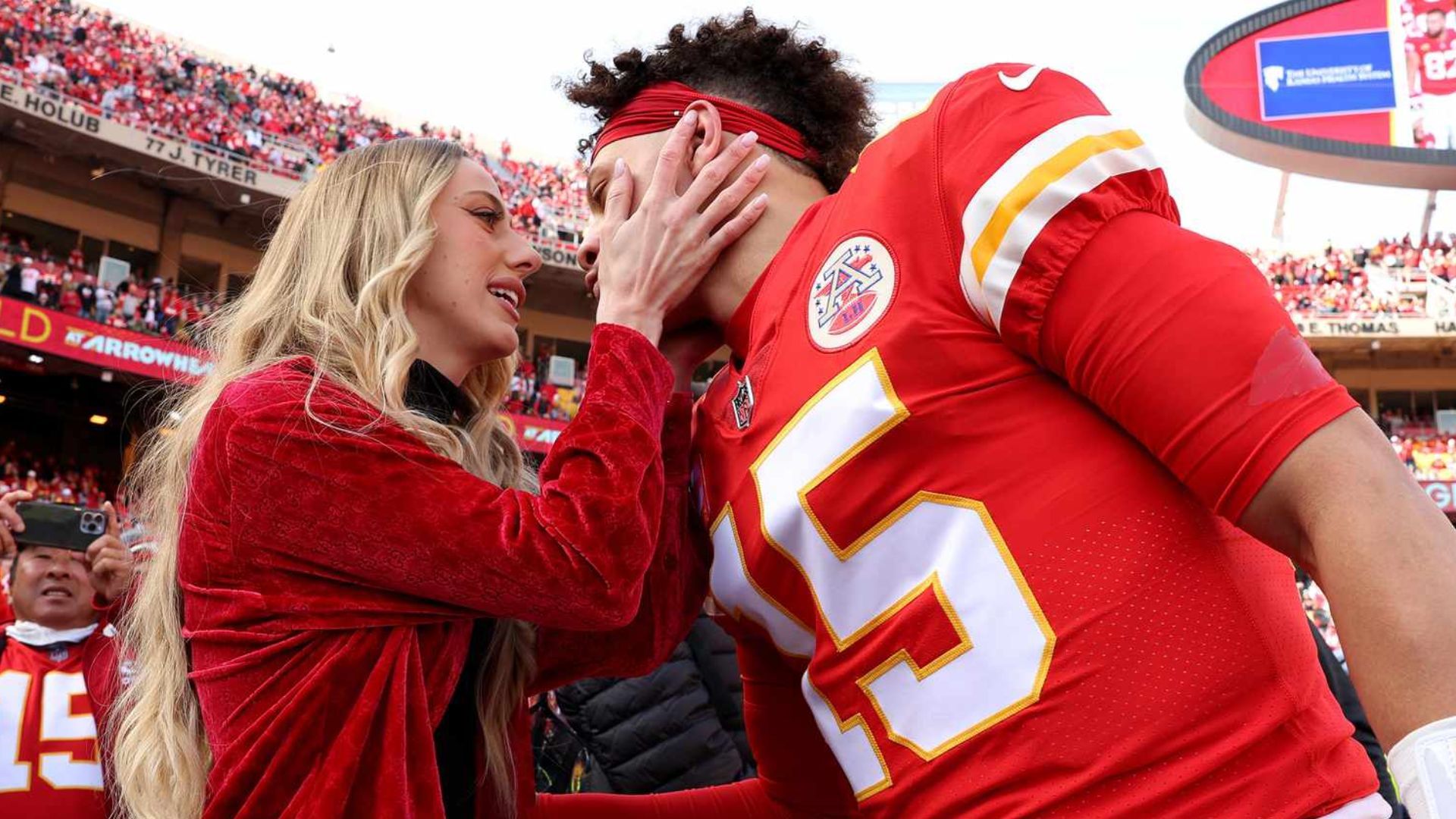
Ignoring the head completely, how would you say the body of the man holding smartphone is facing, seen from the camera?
toward the camera

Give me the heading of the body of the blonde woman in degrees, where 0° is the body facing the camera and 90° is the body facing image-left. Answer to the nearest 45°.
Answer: approximately 270°

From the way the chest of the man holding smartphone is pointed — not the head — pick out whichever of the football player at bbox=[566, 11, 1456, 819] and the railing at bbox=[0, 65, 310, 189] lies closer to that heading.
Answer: the football player

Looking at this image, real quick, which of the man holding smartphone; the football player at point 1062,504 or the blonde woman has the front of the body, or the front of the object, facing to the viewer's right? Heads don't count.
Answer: the blonde woman

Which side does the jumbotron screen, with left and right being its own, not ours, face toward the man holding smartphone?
front

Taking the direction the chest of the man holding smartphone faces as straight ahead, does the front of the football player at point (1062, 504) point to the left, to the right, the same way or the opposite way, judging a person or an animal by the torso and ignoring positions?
to the right

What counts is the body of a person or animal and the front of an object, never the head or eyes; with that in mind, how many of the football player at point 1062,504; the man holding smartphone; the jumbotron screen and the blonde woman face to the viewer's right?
1

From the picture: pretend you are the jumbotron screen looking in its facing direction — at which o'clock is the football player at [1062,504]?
The football player is roughly at 12 o'clock from the jumbotron screen.

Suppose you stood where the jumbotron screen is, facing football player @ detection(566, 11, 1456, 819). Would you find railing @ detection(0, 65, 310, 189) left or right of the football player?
right

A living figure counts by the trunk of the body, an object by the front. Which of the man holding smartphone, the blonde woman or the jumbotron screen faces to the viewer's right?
the blonde woman

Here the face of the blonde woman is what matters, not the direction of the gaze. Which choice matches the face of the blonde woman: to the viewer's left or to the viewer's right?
to the viewer's right

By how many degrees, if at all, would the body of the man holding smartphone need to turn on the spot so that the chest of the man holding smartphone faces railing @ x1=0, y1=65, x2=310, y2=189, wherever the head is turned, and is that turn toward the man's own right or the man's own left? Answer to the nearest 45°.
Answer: approximately 180°

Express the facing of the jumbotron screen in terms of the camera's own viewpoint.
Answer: facing the viewer
